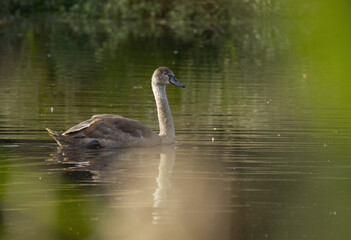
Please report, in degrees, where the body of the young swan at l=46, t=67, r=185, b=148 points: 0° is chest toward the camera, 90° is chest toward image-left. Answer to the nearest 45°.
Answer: approximately 270°
